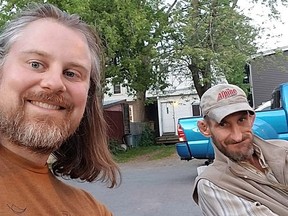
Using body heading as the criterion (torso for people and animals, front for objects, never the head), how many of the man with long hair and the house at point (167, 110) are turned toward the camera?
2

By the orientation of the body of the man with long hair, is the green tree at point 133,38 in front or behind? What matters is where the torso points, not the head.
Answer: behind

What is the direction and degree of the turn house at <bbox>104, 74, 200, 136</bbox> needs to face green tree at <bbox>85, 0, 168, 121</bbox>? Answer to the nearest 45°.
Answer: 0° — it already faces it

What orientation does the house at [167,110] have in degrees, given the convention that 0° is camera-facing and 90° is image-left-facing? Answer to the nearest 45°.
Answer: approximately 0°

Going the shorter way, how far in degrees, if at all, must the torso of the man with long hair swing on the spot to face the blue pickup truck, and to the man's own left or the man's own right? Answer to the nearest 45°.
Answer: approximately 135° to the man's own left

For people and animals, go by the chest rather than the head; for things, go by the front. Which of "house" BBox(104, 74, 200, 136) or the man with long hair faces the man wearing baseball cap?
the house

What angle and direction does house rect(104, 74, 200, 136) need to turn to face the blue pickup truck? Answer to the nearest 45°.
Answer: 0° — it already faces it

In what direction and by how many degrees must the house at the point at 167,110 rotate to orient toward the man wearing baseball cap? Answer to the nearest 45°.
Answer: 0° — it already faces them
